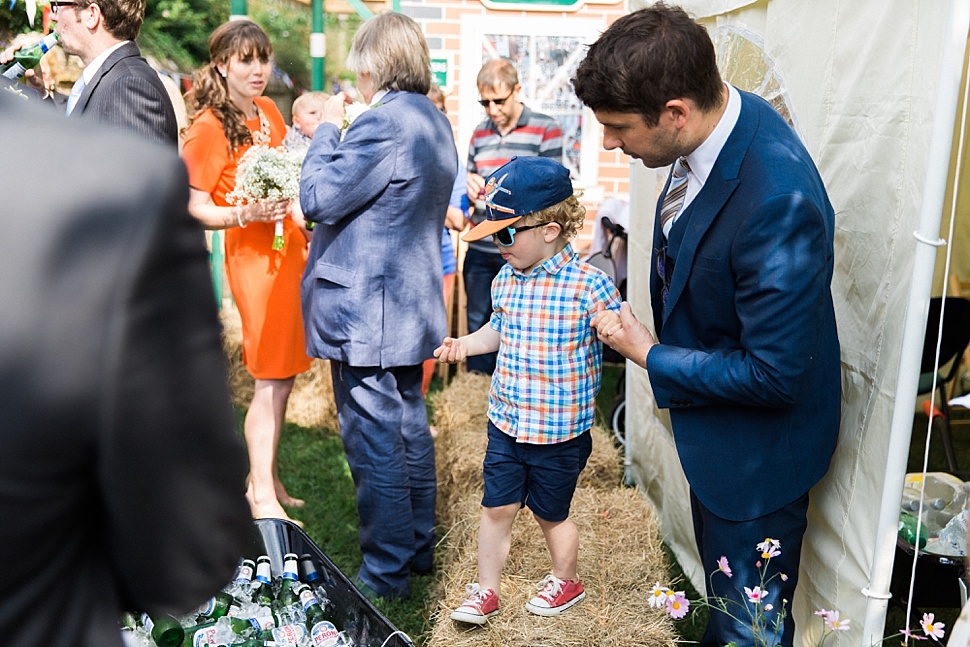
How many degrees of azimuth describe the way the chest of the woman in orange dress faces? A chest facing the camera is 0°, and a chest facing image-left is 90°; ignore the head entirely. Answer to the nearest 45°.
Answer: approximately 315°

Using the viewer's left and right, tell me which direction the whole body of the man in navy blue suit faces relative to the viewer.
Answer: facing to the left of the viewer

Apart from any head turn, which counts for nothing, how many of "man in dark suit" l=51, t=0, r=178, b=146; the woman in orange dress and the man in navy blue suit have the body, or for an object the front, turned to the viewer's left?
2

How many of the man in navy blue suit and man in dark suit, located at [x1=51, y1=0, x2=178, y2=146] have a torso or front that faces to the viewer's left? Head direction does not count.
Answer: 2

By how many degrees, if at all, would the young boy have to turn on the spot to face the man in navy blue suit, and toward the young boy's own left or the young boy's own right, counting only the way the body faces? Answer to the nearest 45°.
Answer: approximately 90° to the young boy's own left

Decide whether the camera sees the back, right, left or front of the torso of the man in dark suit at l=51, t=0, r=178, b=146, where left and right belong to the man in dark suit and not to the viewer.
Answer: left

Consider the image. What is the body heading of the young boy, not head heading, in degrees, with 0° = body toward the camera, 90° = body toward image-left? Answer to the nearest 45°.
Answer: approximately 45°

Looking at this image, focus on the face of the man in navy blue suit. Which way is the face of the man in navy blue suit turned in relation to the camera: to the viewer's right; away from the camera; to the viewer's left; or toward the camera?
to the viewer's left

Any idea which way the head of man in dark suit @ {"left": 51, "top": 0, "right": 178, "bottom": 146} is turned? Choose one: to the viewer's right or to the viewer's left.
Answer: to the viewer's left

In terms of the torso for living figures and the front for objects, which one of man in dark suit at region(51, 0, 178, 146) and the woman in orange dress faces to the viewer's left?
the man in dark suit

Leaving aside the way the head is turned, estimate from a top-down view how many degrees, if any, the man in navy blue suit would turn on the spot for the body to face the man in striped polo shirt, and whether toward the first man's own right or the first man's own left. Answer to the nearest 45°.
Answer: approximately 90° to the first man's own right

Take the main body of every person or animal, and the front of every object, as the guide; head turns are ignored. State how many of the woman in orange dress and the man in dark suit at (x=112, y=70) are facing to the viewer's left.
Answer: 1

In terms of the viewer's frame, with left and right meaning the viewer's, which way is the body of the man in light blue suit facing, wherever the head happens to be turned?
facing away from the viewer and to the left of the viewer

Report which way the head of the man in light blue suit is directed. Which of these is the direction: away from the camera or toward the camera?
away from the camera
